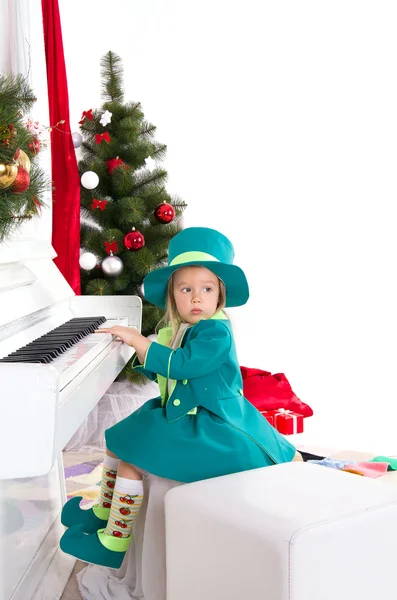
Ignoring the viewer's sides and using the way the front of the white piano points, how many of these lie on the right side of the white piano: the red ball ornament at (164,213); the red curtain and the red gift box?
0

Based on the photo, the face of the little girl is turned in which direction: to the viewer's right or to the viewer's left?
to the viewer's left

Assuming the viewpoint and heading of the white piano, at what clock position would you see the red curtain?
The red curtain is roughly at 9 o'clock from the white piano.

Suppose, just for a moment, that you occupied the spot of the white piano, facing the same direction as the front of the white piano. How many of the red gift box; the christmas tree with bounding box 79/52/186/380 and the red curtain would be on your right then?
0

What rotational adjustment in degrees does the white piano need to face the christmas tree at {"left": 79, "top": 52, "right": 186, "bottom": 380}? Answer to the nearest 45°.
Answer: approximately 90° to its left

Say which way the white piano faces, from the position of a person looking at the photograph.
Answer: facing to the right of the viewer

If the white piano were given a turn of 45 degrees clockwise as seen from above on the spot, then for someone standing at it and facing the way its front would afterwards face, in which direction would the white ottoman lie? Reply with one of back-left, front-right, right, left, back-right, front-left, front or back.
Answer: front

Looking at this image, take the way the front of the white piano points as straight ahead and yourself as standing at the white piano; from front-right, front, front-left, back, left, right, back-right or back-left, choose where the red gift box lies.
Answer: front-left
